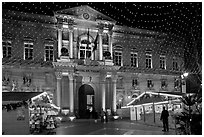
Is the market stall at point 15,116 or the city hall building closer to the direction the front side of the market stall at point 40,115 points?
the market stall

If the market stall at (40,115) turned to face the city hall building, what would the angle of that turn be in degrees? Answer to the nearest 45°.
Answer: approximately 135° to its left

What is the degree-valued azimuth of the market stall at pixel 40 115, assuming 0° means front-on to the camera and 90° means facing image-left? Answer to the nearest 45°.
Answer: approximately 315°
